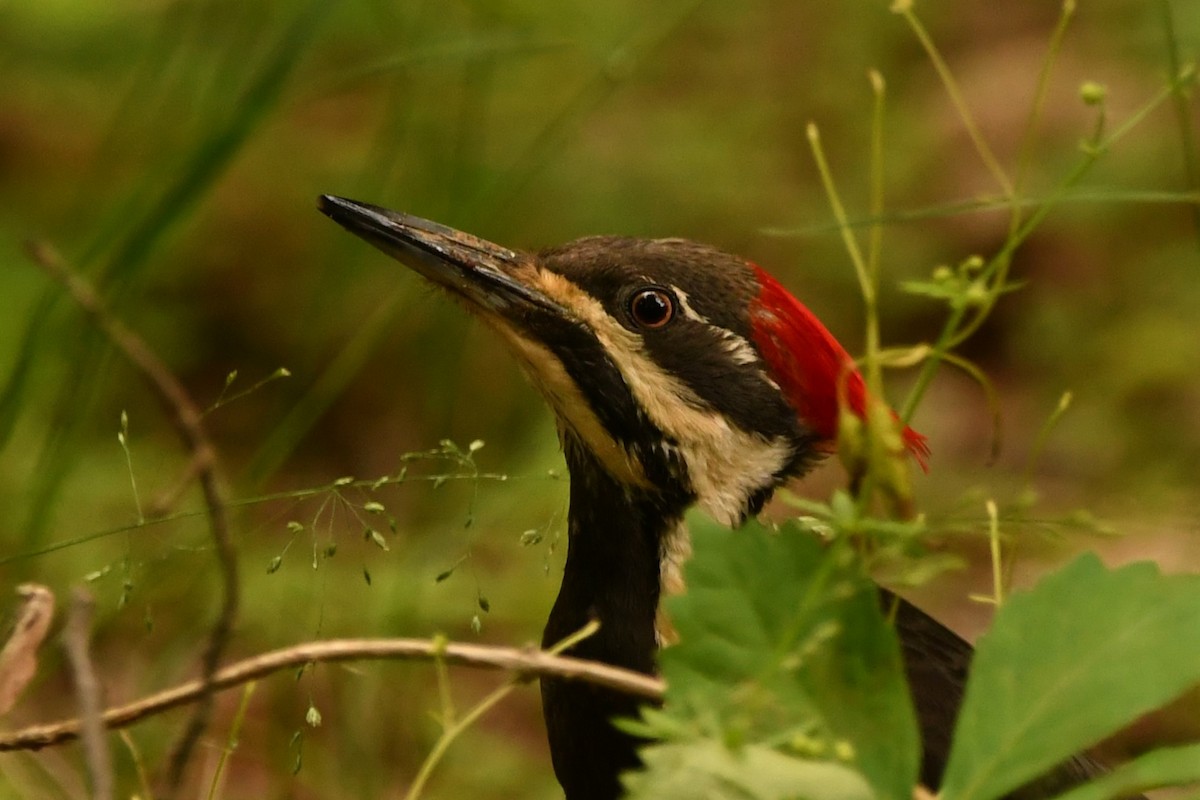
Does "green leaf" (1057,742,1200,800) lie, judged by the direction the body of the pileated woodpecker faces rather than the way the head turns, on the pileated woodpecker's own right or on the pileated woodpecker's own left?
on the pileated woodpecker's own left

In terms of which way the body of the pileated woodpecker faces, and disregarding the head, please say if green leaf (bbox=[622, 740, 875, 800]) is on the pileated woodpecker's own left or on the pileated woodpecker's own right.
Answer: on the pileated woodpecker's own left

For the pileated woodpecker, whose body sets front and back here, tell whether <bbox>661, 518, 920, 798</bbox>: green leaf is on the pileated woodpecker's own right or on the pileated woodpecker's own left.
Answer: on the pileated woodpecker's own left

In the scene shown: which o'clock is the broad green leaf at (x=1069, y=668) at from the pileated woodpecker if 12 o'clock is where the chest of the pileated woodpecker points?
The broad green leaf is roughly at 8 o'clock from the pileated woodpecker.

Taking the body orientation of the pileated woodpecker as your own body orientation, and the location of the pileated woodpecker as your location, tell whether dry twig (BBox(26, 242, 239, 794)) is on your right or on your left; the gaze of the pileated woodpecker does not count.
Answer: on your right

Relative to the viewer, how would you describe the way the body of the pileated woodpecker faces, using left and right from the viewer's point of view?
facing to the left of the viewer
